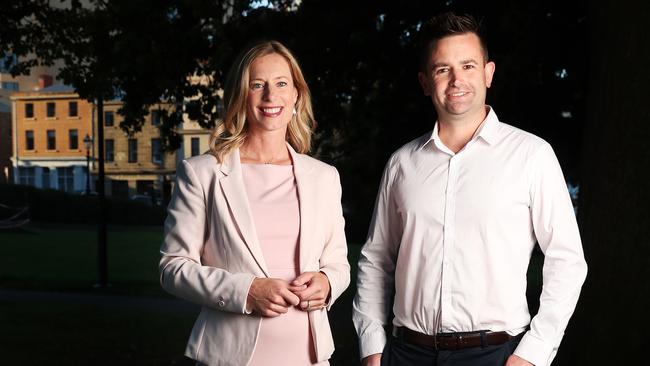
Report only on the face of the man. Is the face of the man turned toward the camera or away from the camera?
toward the camera

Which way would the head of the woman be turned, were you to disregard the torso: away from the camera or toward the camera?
toward the camera

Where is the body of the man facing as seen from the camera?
toward the camera

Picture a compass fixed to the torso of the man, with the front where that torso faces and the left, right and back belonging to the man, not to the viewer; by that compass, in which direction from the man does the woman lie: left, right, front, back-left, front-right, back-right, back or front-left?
right
